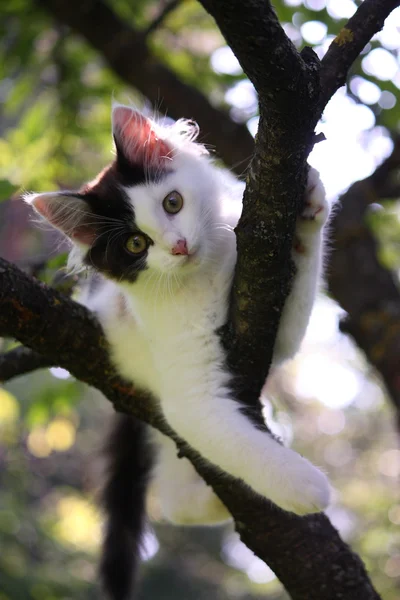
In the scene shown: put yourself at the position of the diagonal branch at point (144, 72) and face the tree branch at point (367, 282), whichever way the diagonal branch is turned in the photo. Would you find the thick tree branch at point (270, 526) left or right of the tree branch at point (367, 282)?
right

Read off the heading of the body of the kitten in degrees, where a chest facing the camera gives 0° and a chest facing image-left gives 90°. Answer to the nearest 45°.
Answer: approximately 0°

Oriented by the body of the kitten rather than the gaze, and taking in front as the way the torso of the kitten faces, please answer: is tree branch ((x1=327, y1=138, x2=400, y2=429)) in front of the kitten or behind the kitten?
behind
